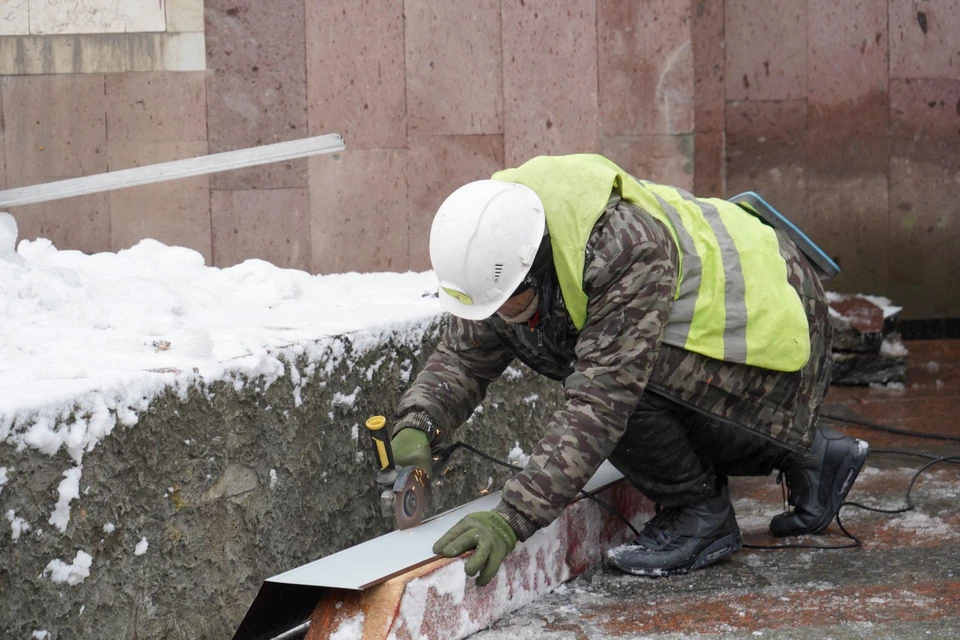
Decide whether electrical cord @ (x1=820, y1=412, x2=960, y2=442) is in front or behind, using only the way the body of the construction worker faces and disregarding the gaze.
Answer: behind

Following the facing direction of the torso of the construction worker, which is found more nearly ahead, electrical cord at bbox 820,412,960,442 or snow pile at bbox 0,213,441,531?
the snow pile

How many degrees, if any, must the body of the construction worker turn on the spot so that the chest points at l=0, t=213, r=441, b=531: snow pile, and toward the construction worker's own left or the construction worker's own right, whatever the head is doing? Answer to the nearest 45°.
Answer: approximately 45° to the construction worker's own right

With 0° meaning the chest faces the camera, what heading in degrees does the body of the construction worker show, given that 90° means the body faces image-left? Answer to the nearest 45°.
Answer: approximately 45°
